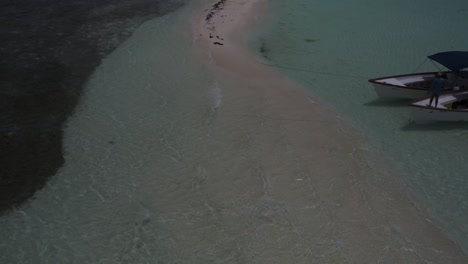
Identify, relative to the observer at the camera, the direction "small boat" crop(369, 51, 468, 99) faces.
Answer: facing to the left of the viewer
